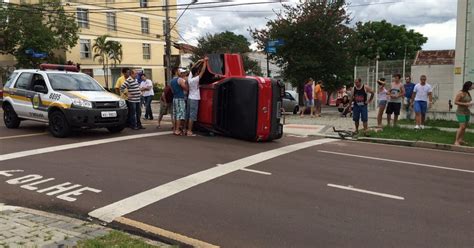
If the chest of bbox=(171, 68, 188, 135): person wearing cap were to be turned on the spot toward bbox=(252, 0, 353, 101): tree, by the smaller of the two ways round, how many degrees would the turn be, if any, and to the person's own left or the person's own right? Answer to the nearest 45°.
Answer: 0° — they already face it

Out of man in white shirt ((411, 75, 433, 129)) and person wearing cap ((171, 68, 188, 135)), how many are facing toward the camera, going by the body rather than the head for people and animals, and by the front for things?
1

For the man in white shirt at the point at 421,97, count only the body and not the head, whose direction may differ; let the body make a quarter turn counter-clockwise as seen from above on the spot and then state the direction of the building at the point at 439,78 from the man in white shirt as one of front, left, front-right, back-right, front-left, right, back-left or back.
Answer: left

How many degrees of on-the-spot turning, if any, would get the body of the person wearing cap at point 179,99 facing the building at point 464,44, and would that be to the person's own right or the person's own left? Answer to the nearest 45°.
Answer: approximately 45° to the person's own right

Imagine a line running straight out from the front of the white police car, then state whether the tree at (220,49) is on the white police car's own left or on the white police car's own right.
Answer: on the white police car's own left

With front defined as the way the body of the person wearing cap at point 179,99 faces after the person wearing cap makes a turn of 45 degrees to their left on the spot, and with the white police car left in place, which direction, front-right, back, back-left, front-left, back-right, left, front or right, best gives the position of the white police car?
left

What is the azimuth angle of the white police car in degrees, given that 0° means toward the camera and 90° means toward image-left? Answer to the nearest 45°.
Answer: approximately 315°

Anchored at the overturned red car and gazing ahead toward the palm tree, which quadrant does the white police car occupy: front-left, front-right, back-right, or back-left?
front-left

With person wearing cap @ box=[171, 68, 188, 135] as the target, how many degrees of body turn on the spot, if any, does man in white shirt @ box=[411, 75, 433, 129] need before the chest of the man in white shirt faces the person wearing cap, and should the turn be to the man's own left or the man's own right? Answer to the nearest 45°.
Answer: approximately 45° to the man's own right

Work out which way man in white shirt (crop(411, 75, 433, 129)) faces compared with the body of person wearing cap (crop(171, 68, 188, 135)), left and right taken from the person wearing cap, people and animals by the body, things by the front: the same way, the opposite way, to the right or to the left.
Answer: the opposite way

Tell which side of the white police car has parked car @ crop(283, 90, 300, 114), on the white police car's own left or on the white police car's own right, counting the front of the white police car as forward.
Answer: on the white police car's own left

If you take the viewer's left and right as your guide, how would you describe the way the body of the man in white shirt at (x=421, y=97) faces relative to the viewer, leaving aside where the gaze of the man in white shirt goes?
facing the viewer

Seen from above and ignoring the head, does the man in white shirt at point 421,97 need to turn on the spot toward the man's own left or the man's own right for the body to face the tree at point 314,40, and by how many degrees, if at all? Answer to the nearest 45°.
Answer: approximately 135° to the man's own right

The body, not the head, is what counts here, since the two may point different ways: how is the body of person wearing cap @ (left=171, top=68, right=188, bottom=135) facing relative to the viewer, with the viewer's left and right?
facing away from the viewer and to the right of the viewer
